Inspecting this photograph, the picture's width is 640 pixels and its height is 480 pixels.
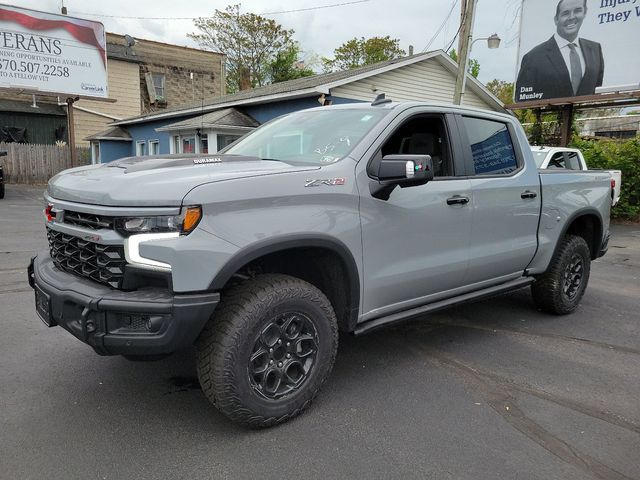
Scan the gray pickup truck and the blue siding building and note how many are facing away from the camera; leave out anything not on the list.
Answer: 0

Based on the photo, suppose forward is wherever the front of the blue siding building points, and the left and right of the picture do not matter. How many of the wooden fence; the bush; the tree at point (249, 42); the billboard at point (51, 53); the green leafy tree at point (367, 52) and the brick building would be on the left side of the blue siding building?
1

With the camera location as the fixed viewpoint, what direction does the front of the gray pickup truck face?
facing the viewer and to the left of the viewer

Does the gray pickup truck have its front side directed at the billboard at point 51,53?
no

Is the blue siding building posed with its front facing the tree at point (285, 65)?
no

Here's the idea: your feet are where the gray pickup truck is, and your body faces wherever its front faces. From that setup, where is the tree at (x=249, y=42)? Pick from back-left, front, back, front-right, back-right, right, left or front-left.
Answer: back-right

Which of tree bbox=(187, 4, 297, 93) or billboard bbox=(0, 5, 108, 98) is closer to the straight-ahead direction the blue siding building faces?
the billboard

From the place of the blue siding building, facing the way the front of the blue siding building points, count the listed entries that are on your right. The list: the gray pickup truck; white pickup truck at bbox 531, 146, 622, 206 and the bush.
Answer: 0

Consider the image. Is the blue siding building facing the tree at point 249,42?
no

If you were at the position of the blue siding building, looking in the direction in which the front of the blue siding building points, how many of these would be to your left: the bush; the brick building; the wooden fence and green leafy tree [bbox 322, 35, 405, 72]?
1

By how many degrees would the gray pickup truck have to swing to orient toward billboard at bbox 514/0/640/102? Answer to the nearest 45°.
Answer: approximately 180°

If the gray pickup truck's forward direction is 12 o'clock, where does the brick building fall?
The brick building is roughly at 4 o'clock from the gray pickup truck.

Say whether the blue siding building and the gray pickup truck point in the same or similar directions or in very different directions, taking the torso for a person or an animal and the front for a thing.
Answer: same or similar directions

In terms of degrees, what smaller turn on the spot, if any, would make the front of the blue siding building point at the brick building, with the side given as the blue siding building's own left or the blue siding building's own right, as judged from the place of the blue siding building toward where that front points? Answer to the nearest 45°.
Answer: approximately 90° to the blue siding building's own right

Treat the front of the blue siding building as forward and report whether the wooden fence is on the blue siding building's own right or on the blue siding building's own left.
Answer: on the blue siding building's own right
